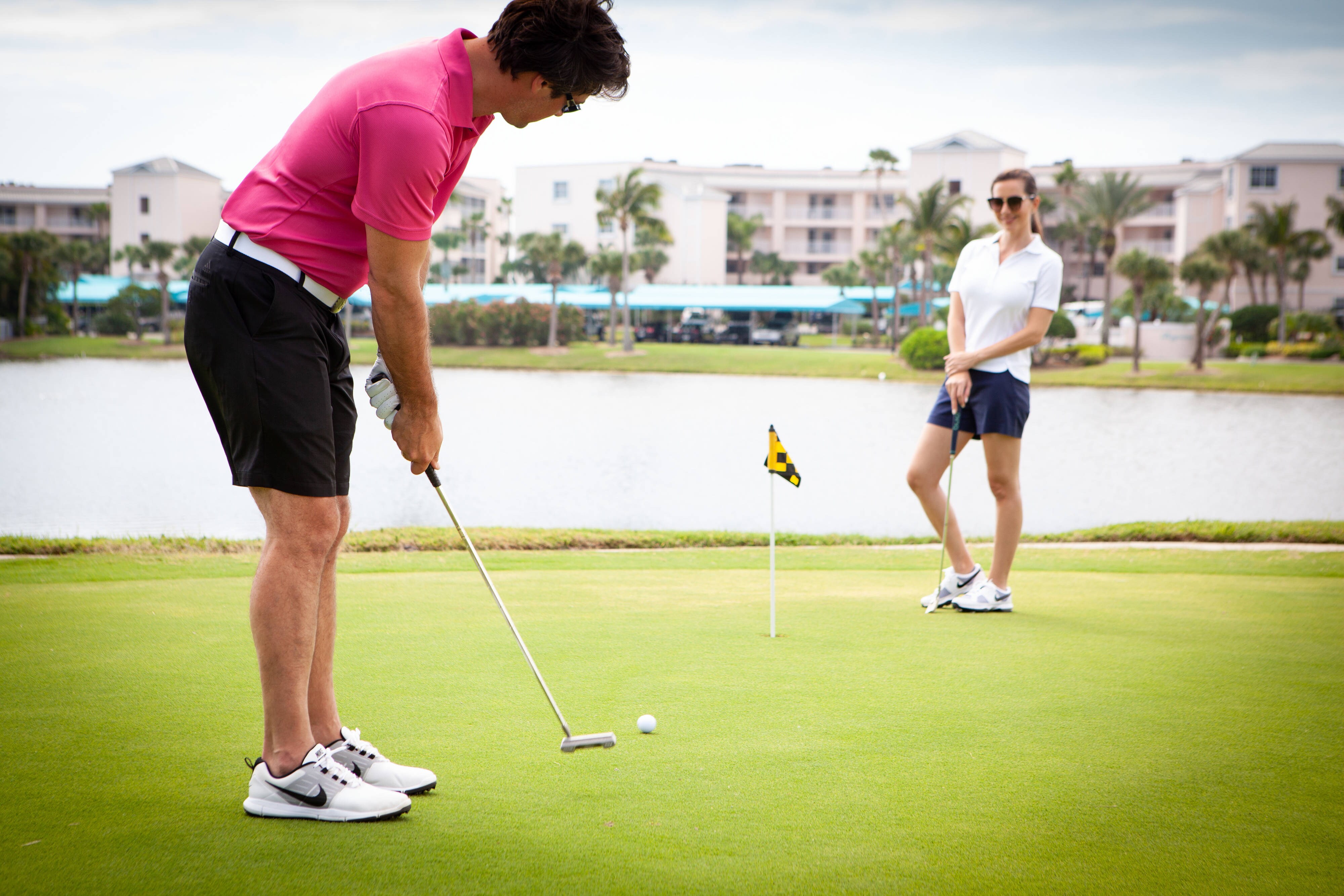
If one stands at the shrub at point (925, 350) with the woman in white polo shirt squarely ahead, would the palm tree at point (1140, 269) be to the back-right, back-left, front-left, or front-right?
back-left

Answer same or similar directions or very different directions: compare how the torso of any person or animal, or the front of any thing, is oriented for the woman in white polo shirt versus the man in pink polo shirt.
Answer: very different directions

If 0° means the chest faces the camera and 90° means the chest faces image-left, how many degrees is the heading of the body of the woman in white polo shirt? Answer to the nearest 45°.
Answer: approximately 45°

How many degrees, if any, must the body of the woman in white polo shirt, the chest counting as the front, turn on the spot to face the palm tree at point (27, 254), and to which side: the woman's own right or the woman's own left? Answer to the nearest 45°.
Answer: approximately 90° to the woman's own right

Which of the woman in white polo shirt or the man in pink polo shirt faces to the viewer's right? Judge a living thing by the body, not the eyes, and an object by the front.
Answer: the man in pink polo shirt

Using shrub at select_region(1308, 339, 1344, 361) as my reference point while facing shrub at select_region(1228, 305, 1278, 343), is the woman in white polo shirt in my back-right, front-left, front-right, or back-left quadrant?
back-left

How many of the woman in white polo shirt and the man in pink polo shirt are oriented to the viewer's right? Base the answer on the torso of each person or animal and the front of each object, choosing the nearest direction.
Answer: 1

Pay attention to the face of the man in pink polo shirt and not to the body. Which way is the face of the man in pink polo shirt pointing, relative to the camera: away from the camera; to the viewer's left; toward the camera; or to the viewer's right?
to the viewer's right

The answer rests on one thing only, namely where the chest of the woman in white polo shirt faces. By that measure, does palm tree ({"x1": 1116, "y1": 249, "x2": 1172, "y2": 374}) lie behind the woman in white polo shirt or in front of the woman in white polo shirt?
behind

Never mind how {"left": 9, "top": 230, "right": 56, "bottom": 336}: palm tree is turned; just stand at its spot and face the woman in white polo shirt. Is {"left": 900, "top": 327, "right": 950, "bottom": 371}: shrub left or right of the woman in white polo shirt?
left

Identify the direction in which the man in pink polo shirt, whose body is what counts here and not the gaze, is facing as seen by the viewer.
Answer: to the viewer's right

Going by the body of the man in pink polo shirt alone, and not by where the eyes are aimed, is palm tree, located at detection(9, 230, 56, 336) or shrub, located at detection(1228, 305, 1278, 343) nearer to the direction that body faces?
the shrub

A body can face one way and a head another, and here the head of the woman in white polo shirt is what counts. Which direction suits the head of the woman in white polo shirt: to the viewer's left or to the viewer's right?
to the viewer's left
